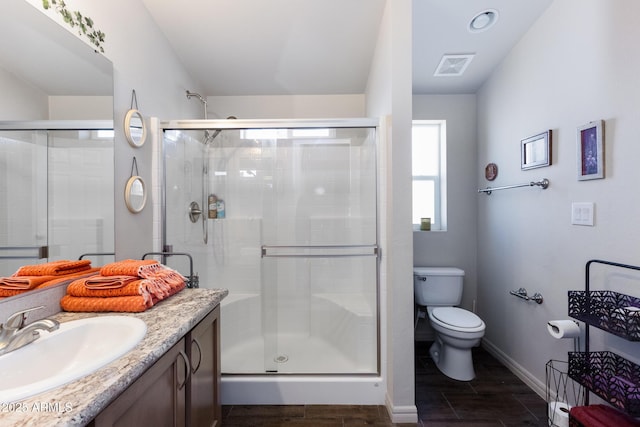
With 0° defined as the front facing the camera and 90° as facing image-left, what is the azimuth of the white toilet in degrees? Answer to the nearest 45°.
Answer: approximately 315°

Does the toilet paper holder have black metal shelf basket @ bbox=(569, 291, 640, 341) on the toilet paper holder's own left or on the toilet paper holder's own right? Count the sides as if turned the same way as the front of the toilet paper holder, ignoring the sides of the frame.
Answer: on the toilet paper holder's own left

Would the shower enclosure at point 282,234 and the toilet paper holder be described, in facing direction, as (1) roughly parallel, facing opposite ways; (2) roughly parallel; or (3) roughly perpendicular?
roughly perpendicular

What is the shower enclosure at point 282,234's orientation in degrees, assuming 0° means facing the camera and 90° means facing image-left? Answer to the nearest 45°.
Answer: approximately 0°

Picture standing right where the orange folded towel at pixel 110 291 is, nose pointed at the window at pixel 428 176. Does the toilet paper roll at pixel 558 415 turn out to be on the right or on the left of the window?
right

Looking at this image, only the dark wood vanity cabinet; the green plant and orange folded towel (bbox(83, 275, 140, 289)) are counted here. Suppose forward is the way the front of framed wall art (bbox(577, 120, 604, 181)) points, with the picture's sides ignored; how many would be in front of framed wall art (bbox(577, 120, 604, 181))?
3

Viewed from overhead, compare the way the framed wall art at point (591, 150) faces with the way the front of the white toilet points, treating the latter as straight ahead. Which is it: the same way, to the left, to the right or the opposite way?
to the right

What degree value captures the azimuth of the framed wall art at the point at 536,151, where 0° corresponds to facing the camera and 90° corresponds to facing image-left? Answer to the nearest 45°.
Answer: approximately 45°

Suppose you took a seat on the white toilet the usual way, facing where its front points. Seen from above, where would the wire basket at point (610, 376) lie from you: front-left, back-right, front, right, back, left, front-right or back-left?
front

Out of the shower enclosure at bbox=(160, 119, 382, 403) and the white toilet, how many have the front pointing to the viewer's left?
0
